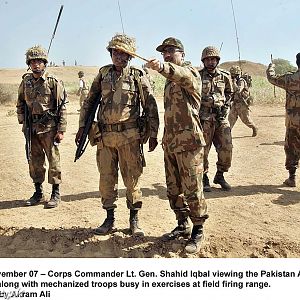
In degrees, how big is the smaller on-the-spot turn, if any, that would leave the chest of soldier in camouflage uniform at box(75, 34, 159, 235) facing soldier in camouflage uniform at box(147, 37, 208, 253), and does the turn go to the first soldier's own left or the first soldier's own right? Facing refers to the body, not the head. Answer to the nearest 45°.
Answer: approximately 45° to the first soldier's own left

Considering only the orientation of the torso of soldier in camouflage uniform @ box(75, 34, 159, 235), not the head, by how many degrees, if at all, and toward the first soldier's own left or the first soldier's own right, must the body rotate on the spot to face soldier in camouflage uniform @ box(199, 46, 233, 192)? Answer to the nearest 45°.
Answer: approximately 135° to the first soldier's own left

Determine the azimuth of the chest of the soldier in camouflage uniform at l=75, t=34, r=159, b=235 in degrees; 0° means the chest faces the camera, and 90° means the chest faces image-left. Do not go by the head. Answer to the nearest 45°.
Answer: approximately 0°

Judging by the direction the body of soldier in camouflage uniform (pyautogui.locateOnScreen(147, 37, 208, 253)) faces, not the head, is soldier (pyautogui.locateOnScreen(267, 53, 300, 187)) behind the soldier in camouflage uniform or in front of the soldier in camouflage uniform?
behind

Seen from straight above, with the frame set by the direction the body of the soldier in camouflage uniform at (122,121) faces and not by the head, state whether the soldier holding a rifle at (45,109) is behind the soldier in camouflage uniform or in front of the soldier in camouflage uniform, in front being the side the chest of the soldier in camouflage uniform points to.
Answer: behind

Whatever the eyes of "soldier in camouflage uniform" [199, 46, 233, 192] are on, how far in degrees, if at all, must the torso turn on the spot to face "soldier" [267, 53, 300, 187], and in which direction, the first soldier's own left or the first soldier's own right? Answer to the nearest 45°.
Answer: approximately 90° to the first soldier's own left

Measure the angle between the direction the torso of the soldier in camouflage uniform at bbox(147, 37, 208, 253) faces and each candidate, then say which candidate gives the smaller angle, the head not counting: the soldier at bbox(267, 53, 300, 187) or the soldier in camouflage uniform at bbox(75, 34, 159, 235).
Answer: the soldier in camouflage uniform

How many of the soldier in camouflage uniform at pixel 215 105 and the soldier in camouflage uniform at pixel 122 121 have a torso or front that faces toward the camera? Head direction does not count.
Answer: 2
